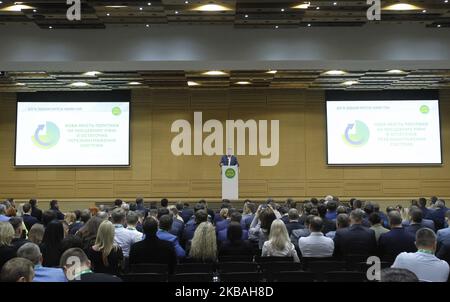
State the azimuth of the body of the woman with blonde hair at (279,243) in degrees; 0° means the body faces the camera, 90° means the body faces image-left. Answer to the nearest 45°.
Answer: approximately 180°

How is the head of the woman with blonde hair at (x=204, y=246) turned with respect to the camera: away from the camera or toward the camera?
away from the camera

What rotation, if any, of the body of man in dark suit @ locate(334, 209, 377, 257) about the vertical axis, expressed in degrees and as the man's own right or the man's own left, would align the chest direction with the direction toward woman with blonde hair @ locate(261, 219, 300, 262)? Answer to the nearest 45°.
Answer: approximately 135° to the man's own left

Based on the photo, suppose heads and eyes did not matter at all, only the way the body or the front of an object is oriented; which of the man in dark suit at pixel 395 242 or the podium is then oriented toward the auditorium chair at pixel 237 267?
the podium

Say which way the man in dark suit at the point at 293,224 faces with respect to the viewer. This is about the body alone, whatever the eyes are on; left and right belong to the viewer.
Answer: facing away from the viewer

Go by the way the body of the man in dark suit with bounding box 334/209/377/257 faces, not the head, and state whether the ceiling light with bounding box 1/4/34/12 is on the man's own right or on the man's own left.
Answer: on the man's own left

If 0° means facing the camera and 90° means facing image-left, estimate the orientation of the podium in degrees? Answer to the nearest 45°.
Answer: approximately 0°

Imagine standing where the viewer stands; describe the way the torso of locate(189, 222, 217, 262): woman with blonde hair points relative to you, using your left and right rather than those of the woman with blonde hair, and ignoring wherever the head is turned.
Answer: facing away from the viewer

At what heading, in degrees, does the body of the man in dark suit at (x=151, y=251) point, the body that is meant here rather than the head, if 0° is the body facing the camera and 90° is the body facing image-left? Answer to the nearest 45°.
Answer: approximately 180°

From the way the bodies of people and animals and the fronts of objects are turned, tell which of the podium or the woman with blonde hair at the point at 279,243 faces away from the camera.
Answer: the woman with blonde hair

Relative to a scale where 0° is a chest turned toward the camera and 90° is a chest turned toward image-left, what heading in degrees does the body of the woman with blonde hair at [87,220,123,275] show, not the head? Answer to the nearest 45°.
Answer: approximately 180°

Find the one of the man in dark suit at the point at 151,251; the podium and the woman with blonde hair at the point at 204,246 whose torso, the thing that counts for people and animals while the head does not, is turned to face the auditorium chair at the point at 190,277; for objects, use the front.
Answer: the podium

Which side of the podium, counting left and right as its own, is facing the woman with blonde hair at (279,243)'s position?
front
